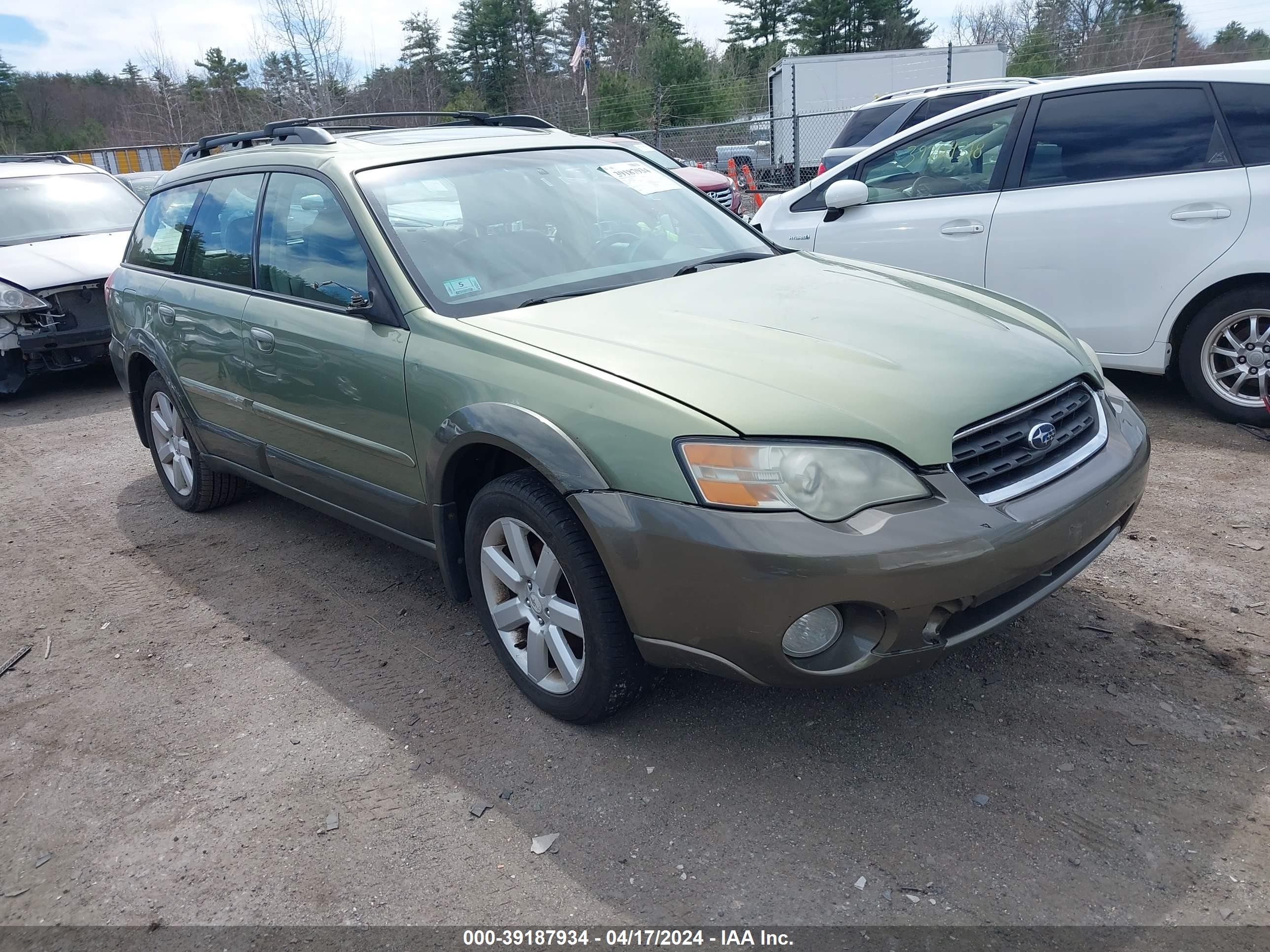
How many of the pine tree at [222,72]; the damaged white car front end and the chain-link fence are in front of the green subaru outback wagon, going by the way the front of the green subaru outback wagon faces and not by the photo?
0

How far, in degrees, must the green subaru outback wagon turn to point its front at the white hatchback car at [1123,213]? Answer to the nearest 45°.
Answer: approximately 90° to its left

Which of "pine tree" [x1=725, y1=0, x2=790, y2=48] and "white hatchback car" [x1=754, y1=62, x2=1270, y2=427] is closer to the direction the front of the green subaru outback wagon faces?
the white hatchback car

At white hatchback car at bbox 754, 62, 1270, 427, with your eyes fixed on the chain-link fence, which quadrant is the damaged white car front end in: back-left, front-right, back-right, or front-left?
front-left

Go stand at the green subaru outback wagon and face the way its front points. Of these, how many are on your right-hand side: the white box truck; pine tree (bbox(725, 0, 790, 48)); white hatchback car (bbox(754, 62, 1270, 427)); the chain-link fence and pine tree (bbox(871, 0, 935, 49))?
0

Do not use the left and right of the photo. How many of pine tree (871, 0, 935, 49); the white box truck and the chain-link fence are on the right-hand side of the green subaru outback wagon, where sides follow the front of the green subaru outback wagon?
0

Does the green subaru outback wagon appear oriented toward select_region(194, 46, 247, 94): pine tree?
no

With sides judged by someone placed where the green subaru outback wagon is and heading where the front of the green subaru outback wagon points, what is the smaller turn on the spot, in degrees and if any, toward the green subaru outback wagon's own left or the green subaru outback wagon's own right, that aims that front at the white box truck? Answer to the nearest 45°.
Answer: approximately 135° to the green subaru outback wagon's own left

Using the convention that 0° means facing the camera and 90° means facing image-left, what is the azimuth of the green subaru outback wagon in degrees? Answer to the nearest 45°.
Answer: approximately 315°

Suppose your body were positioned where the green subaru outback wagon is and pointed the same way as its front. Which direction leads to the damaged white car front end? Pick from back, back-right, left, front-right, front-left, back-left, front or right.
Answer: back

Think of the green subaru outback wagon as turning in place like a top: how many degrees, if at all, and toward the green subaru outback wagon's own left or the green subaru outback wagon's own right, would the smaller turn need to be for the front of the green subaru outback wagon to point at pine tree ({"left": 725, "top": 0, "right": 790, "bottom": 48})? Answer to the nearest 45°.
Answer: approximately 135° to the green subaru outback wagon's own left

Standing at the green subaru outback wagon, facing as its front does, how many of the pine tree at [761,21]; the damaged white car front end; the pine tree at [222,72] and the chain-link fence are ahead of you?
0

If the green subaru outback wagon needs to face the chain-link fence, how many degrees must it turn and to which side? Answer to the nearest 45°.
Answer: approximately 135° to its left

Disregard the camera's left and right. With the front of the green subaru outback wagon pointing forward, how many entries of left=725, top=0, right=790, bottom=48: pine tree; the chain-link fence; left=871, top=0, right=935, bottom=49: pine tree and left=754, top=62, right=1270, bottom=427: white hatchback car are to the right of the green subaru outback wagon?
0

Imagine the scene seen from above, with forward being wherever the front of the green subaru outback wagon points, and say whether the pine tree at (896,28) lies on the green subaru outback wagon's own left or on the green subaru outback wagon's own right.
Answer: on the green subaru outback wagon's own left

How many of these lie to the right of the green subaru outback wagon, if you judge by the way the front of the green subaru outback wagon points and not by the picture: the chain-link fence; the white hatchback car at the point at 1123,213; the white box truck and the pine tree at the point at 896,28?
0

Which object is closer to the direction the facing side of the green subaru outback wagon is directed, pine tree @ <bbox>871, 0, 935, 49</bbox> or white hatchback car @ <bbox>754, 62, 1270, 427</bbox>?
the white hatchback car

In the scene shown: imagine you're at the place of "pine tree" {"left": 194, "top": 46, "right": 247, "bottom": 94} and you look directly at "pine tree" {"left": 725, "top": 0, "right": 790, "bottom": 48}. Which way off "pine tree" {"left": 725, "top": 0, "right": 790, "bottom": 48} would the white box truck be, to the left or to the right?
right
